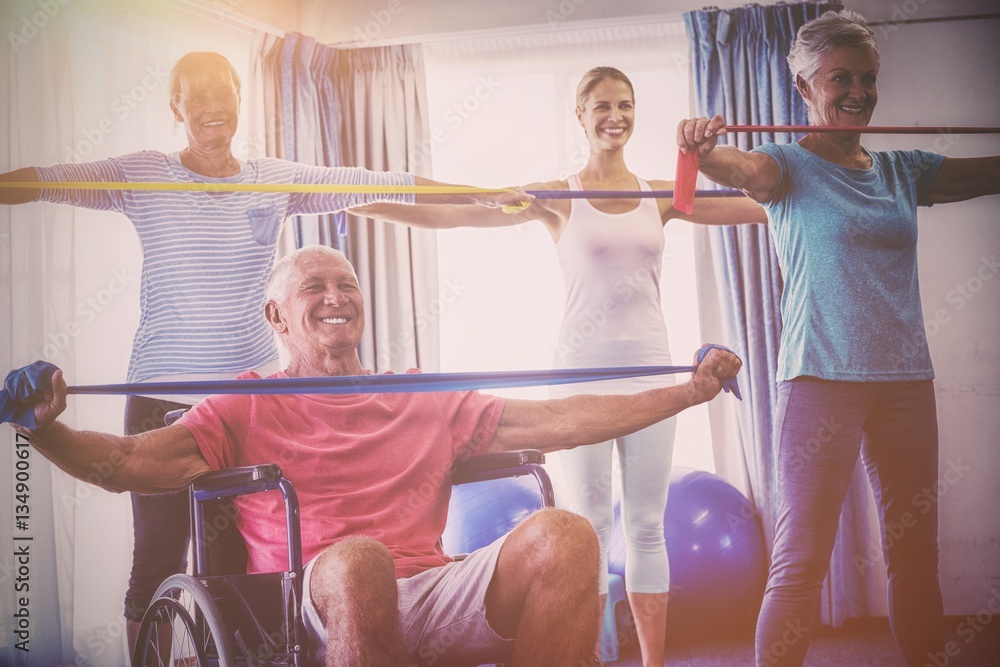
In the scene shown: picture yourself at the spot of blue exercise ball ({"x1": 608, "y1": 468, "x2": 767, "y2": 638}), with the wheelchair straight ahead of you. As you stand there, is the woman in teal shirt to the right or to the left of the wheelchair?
left

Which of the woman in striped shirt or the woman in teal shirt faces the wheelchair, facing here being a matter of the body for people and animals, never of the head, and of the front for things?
the woman in striped shirt

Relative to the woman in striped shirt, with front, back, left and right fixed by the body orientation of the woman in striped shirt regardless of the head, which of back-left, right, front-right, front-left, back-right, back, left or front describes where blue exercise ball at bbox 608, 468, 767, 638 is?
left

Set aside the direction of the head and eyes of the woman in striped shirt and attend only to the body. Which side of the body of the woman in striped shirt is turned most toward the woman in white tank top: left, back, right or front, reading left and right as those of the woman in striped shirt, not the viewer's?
left

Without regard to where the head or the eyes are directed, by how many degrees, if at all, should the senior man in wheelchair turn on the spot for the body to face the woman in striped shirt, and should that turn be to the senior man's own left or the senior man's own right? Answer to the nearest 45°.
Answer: approximately 180°

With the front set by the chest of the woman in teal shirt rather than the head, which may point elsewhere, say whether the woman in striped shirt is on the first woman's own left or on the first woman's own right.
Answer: on the first woman's own right

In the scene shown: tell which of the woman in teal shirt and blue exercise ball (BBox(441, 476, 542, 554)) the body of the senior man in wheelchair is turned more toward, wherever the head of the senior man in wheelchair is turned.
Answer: the woman in teal shirt

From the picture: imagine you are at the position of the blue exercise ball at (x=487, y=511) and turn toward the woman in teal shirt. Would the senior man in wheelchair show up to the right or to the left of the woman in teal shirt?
right

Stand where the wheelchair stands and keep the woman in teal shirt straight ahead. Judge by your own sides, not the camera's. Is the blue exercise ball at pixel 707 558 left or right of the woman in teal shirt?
left

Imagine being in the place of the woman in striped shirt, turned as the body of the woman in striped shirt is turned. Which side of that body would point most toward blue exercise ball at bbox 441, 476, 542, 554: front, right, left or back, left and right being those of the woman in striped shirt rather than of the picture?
left

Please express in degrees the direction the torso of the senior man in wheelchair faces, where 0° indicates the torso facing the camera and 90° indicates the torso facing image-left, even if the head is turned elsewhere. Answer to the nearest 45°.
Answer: approximately 315°

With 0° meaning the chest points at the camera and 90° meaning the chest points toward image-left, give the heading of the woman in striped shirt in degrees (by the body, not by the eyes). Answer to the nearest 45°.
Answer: approximately 0°

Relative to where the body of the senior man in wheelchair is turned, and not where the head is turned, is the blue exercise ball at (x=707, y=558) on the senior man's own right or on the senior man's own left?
on the senior man's own left

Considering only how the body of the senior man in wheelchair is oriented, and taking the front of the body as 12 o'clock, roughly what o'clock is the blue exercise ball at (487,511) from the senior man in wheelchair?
The blue exercise ball is roughly at 8 o'clock from the senior man in wheelchair.

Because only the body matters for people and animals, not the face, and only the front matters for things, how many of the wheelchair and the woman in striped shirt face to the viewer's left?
0
